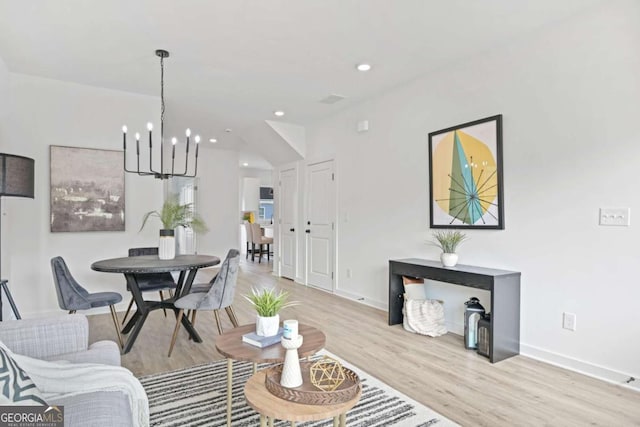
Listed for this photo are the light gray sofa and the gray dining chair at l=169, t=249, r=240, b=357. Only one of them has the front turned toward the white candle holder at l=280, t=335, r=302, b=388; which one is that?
the light gray sofa

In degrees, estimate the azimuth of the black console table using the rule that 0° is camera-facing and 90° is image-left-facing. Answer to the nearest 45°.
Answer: approximately 45°

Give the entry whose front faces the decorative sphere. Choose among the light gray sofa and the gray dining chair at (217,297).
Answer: the light gray sofa

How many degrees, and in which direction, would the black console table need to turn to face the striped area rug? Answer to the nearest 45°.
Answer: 0° — it already faces it

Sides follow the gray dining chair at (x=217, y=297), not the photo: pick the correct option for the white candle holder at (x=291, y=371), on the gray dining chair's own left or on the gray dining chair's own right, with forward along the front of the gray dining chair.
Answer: on the gray dining chair's own left

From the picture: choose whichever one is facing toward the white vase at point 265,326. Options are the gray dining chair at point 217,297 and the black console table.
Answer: the black console table

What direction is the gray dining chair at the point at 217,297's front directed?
to the viewer's left

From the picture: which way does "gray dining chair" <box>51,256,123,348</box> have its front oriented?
to the viewer's right
